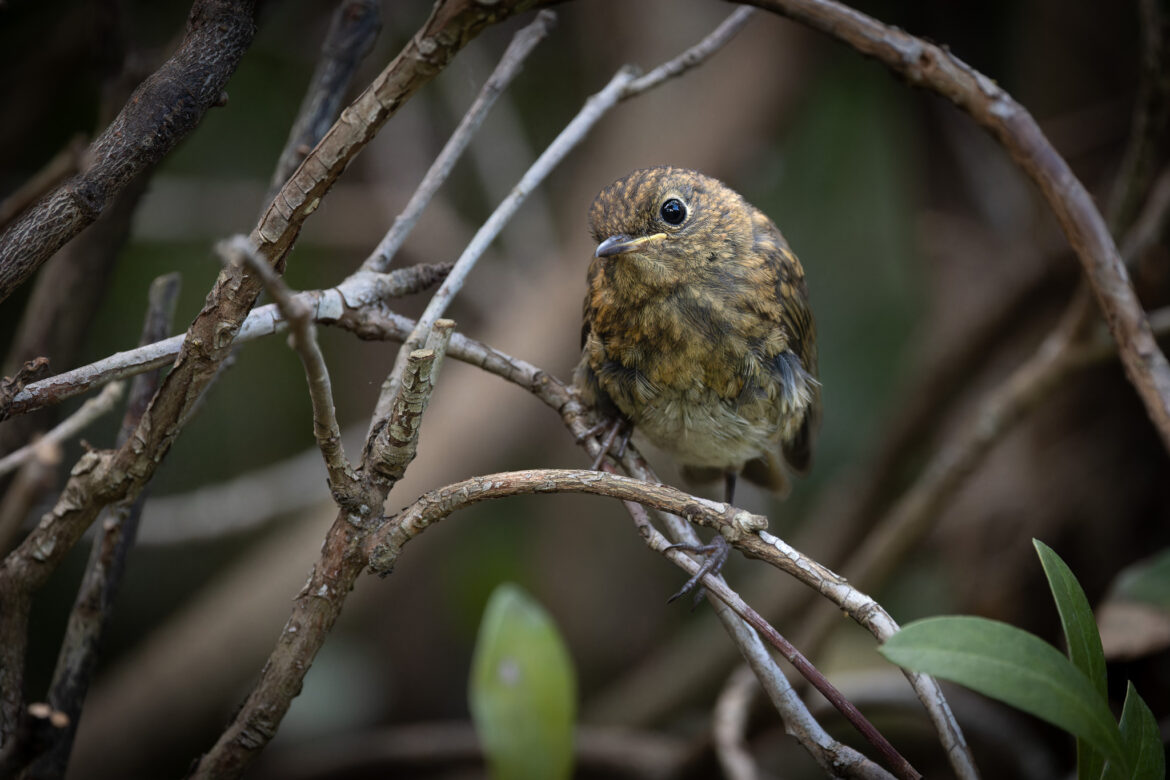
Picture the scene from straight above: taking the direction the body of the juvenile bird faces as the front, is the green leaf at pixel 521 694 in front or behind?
in front

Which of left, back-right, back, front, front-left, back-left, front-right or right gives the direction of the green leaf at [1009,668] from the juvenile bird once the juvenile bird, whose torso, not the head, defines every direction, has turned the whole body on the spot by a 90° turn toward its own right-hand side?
back-left

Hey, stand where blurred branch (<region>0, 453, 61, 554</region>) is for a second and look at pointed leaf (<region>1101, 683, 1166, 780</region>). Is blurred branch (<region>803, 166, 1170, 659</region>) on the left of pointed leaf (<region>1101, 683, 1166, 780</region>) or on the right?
left

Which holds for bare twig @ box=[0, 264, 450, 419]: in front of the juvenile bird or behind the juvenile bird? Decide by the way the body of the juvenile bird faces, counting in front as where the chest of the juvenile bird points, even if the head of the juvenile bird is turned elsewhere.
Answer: in front

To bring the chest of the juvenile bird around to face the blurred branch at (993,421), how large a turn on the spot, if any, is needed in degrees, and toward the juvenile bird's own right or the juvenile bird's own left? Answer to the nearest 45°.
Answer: approximately 180°

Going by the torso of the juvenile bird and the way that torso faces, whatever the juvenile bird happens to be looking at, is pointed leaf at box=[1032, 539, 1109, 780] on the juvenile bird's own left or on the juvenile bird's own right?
on the juvenile bird's own left

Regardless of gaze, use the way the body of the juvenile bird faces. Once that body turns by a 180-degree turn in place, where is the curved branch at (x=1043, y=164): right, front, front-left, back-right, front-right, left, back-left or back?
right

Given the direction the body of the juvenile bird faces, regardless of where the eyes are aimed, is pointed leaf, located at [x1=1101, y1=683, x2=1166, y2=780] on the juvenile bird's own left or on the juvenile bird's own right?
on the juvenile bird's own left

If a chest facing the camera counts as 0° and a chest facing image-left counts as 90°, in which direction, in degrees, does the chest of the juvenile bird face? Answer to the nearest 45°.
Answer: approximately 45°

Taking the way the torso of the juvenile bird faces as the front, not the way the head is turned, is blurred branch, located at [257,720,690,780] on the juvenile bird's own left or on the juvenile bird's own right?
on the juvenile bird's own right

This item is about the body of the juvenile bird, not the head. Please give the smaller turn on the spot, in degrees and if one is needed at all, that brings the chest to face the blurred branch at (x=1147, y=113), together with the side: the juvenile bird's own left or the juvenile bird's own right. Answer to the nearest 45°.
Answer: approximately 135° to the juvenile bird's own left
